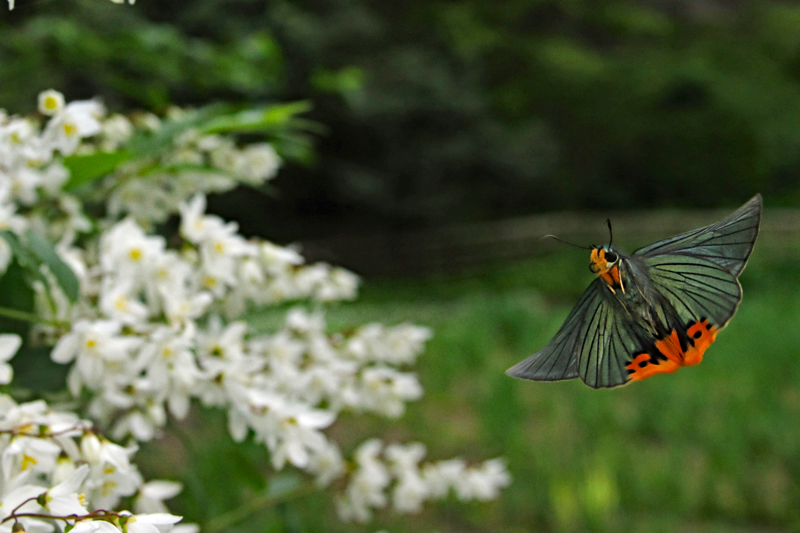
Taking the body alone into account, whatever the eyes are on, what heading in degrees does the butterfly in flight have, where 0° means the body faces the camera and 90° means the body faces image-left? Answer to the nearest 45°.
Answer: approximately 45°

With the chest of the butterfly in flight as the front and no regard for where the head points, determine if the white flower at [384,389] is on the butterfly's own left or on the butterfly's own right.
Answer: on the butterfly's own right

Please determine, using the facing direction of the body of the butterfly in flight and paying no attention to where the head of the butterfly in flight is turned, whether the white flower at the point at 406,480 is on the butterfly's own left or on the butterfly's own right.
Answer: on the butterfly's own right
